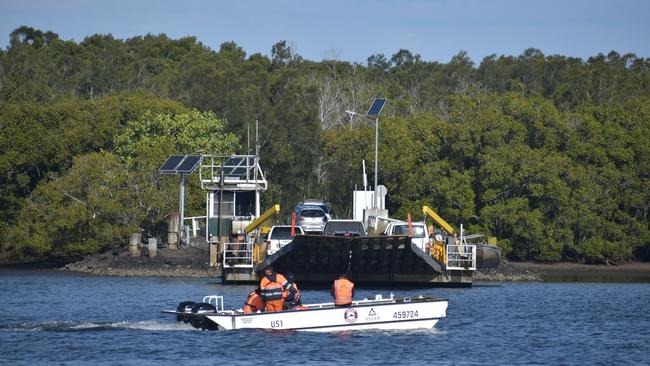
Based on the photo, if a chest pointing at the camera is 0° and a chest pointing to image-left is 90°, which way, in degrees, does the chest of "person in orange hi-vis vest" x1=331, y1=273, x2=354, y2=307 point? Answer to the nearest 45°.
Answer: approximately 180°

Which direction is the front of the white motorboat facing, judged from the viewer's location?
facing to the right of the viewer

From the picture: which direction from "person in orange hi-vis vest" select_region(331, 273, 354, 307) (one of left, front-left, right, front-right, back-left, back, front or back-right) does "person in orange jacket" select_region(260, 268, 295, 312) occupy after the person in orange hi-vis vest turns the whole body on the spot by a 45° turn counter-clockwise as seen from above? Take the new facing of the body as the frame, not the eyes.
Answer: front-left
